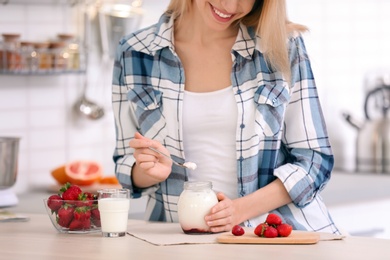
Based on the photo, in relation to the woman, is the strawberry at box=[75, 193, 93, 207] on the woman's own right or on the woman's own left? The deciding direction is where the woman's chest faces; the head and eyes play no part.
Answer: on the woman's own right

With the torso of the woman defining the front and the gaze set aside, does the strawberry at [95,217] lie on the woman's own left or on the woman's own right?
on the woman's own right

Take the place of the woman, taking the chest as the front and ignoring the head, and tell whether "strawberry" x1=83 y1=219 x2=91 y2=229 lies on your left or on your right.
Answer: on your right

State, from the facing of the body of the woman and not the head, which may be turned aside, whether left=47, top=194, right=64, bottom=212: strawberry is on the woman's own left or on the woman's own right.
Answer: on the woman's own right

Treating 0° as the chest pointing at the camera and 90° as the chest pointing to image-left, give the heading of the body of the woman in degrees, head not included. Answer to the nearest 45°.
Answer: approximately 0°
